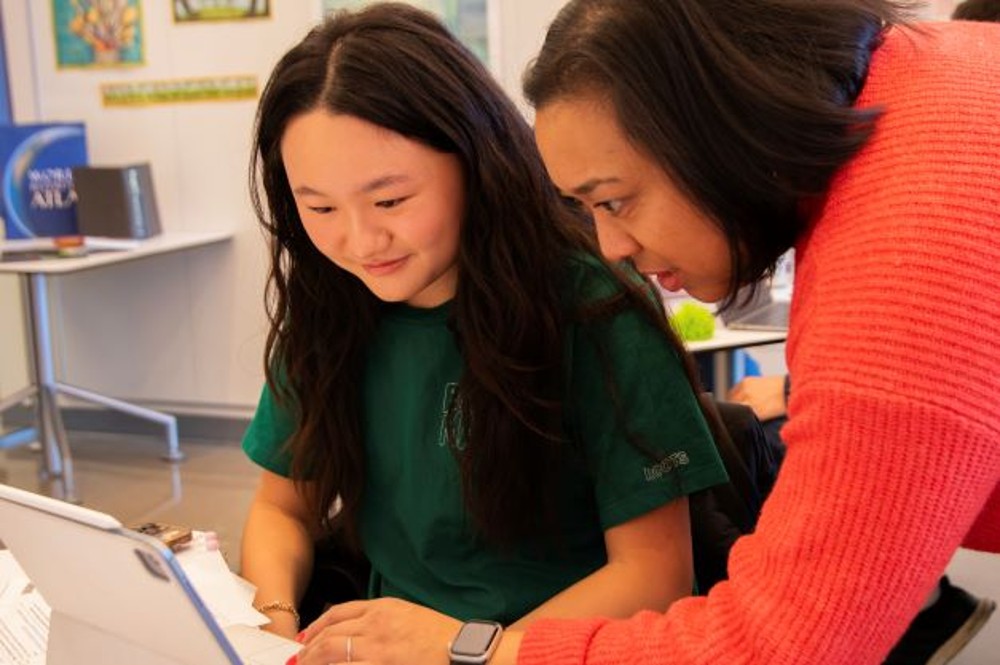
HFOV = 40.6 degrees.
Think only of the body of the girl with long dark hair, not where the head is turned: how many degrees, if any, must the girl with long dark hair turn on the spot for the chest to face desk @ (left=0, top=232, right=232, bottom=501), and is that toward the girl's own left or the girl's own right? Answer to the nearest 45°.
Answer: approximately 90° to the girl's own right

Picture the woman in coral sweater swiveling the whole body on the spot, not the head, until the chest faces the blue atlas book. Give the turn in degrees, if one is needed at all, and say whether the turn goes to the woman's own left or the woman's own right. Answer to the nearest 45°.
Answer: approximately 45° to the woman's own right

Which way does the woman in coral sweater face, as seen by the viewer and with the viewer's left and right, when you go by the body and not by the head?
facing to the left of the viewer

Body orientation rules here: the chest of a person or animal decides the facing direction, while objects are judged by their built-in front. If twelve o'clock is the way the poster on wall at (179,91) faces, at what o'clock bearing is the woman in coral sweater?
The woman in coral sweater is roughly at 12 o'clock from the poster on wall.

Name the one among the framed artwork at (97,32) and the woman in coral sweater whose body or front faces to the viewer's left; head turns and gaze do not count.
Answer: the woman in coral sweater

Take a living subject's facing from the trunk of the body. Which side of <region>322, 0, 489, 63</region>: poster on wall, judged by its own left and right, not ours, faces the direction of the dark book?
right

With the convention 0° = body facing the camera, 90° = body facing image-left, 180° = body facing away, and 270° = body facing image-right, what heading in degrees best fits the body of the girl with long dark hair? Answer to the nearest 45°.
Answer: approximately 45°
